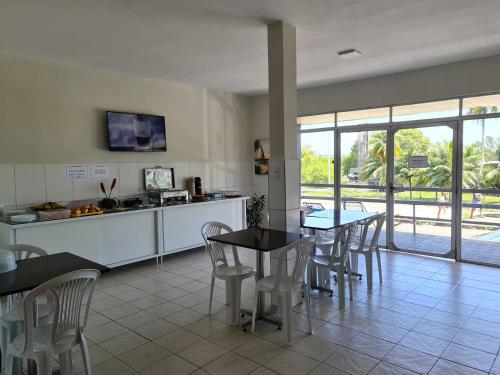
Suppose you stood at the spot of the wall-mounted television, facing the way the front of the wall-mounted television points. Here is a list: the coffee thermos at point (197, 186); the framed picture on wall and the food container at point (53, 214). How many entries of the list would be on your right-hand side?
1

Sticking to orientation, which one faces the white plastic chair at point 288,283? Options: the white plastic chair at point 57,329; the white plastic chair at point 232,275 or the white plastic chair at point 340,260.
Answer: the white plastic chair at point 232,275

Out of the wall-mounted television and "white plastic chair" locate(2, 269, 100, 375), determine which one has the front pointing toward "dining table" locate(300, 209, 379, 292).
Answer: the wall-mounted television

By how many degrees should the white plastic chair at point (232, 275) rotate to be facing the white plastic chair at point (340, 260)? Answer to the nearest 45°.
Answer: approximately 45° to its left

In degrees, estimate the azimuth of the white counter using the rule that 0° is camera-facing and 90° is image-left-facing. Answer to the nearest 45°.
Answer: approximately 315°

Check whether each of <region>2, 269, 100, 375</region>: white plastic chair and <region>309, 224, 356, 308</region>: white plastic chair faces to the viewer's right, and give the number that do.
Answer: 0

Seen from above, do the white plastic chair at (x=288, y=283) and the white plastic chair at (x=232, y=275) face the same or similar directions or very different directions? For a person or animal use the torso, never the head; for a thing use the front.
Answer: very different directions

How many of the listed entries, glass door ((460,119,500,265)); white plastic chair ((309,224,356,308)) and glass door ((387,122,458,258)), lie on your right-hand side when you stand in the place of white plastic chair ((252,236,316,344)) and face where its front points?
3

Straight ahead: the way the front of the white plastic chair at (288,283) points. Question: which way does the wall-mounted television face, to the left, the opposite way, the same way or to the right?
the opposite way

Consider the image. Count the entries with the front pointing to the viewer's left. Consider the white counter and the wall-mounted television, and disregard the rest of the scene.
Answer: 0

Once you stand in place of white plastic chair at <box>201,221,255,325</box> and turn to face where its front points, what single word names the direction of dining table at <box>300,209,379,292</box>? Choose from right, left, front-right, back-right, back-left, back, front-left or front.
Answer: left

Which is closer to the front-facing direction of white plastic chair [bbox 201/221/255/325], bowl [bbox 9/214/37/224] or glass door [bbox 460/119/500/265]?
the glass door

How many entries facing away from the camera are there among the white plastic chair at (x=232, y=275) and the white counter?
0

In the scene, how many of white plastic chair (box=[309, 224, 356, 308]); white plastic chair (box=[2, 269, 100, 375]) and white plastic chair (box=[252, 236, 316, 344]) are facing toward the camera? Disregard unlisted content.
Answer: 0

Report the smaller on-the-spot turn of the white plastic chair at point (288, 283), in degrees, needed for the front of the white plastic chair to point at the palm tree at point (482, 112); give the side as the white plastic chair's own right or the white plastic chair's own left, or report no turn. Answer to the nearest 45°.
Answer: approximately 90° to the white plastic chair's own right

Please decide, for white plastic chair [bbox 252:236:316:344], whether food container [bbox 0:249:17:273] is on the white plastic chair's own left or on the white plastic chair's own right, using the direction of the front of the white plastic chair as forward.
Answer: on the white plastic chair's own left
